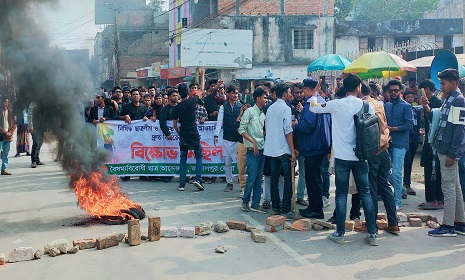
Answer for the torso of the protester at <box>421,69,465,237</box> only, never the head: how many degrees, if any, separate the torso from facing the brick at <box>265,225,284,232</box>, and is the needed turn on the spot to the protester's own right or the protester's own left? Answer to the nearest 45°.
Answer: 0° — they already face it

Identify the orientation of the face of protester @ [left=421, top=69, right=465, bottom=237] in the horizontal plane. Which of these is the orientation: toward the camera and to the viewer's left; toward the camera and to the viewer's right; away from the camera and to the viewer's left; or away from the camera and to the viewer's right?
toward the camera and to the viewer's left

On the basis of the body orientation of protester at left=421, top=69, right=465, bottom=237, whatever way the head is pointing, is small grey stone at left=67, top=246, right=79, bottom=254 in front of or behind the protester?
in front

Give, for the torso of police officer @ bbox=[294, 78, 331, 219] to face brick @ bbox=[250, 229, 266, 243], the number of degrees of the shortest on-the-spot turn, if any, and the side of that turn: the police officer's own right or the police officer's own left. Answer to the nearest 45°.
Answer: approximately 45° to the police officer's own left

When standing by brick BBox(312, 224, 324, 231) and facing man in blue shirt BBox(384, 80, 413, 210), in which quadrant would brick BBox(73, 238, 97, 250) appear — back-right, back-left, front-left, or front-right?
back-left

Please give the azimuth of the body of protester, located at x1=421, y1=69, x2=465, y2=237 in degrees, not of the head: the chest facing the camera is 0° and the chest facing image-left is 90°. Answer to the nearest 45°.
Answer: approximately 90°

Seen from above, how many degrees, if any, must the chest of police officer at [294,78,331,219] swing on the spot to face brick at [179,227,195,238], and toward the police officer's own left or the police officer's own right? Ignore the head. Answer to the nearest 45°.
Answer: approximately 45° to the police officer's own left

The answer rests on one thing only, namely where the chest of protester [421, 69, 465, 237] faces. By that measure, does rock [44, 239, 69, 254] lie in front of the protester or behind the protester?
in front
